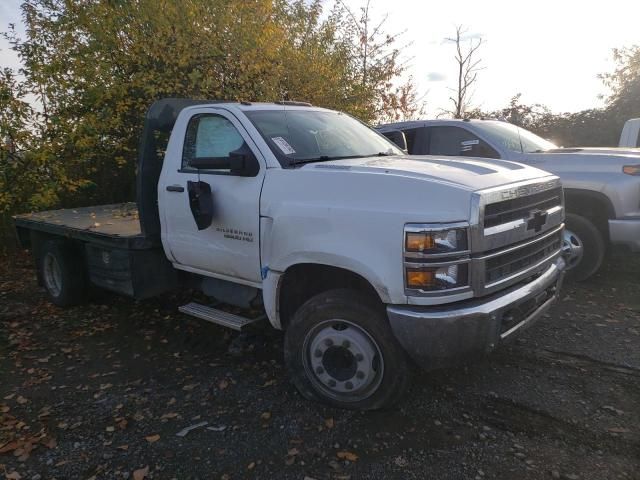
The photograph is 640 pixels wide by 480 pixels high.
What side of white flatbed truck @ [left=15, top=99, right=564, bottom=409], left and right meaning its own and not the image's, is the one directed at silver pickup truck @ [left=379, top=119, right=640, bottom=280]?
left

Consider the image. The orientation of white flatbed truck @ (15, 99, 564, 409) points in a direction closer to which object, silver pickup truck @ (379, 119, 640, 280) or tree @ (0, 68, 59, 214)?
the silver pickup truck

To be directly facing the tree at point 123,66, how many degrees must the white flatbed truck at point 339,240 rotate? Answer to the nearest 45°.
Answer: approximately 180°

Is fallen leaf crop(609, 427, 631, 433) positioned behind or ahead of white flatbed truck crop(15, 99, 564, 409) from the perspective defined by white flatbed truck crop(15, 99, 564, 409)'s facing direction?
ahead

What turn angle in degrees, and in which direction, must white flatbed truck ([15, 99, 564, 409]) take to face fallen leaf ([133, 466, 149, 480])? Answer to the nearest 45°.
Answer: approximately 90° to its right

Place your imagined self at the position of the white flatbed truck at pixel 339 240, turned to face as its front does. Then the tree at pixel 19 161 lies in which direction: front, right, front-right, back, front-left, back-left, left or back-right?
back

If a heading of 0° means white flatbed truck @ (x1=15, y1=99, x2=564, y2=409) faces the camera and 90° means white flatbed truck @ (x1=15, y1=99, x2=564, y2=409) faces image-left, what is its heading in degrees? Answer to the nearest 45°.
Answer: approximately 315°
